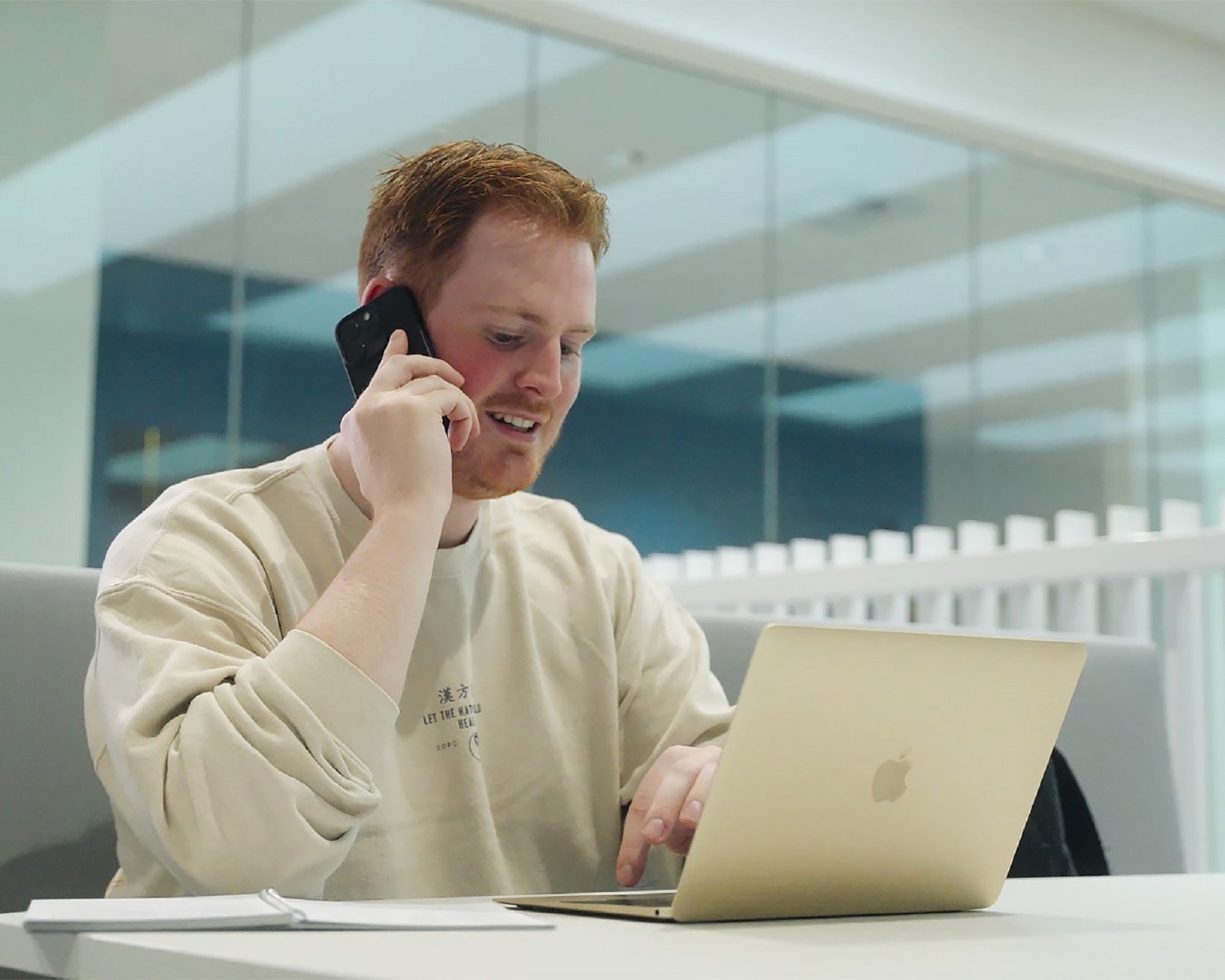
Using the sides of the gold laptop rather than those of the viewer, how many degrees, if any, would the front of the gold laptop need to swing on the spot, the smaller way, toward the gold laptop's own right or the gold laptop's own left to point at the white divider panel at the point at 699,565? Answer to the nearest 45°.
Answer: approximately 45° to the gold laptop's own right

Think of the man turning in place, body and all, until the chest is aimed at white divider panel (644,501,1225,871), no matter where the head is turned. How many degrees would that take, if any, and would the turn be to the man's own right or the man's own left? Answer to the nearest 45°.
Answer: approximately 90° to the man's own left

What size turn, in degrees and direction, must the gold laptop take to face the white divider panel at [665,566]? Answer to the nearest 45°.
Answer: approximately 45° to its right

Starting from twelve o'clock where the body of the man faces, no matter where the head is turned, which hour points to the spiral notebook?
The spiral notebook is roughly at 2 o'clock from the man.

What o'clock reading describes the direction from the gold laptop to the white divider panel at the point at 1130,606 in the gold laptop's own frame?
The white divider panel is roughly at 2 o'clock from the gold laptop.

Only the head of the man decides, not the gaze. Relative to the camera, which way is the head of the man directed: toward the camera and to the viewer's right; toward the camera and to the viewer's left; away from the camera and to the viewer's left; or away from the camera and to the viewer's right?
toward the camera and to the viewer's right

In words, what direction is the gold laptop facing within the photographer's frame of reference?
facing away from the viewer and to the left of the viewer

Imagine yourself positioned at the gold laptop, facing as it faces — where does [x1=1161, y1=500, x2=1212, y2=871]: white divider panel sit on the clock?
The white divider panel is roughly at 2 o'clock from the gold laptop.

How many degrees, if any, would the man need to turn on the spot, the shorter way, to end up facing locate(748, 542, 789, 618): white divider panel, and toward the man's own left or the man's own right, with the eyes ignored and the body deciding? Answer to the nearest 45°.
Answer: approximately 135° to the man's own left

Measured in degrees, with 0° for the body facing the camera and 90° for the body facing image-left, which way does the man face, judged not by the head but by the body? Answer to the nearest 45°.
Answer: approximately 315°

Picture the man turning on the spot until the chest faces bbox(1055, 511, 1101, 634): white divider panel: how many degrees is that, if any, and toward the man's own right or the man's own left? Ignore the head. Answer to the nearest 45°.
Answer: approximately 90° to the man's own left

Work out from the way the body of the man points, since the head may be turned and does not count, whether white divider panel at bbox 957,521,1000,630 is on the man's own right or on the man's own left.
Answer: on the man's own left

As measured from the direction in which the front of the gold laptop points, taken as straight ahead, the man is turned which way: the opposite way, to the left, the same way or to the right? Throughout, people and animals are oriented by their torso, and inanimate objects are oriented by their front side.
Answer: the opposite way

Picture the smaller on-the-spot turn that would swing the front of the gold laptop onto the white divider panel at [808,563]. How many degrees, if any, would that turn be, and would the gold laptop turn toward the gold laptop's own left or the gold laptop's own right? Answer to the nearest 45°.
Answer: approximately 45° to the gold laptop's own right
